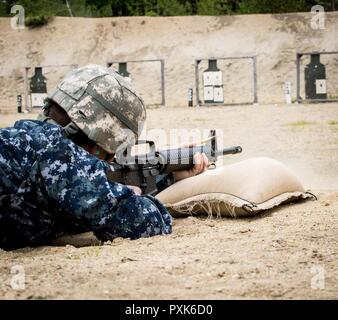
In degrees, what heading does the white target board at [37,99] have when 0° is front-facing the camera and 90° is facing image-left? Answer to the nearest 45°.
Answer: approximately 0°

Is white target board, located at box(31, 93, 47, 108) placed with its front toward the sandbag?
yes
